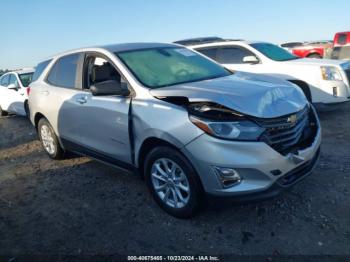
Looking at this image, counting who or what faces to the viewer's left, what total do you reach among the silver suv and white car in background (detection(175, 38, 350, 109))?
0

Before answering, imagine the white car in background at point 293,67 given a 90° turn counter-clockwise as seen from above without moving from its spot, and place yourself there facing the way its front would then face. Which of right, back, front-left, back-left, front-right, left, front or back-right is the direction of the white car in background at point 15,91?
back-left

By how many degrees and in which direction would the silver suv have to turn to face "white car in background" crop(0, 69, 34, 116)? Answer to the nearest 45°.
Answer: approximately 180°

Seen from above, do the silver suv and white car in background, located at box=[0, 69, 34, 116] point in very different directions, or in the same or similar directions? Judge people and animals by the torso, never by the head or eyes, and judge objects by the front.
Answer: same or similar directions

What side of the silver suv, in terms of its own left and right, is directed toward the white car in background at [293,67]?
left

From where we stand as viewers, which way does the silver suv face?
facing the viewer and to the right of the viewer

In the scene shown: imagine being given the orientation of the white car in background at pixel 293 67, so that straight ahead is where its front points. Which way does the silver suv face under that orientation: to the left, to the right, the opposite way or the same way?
the same way
